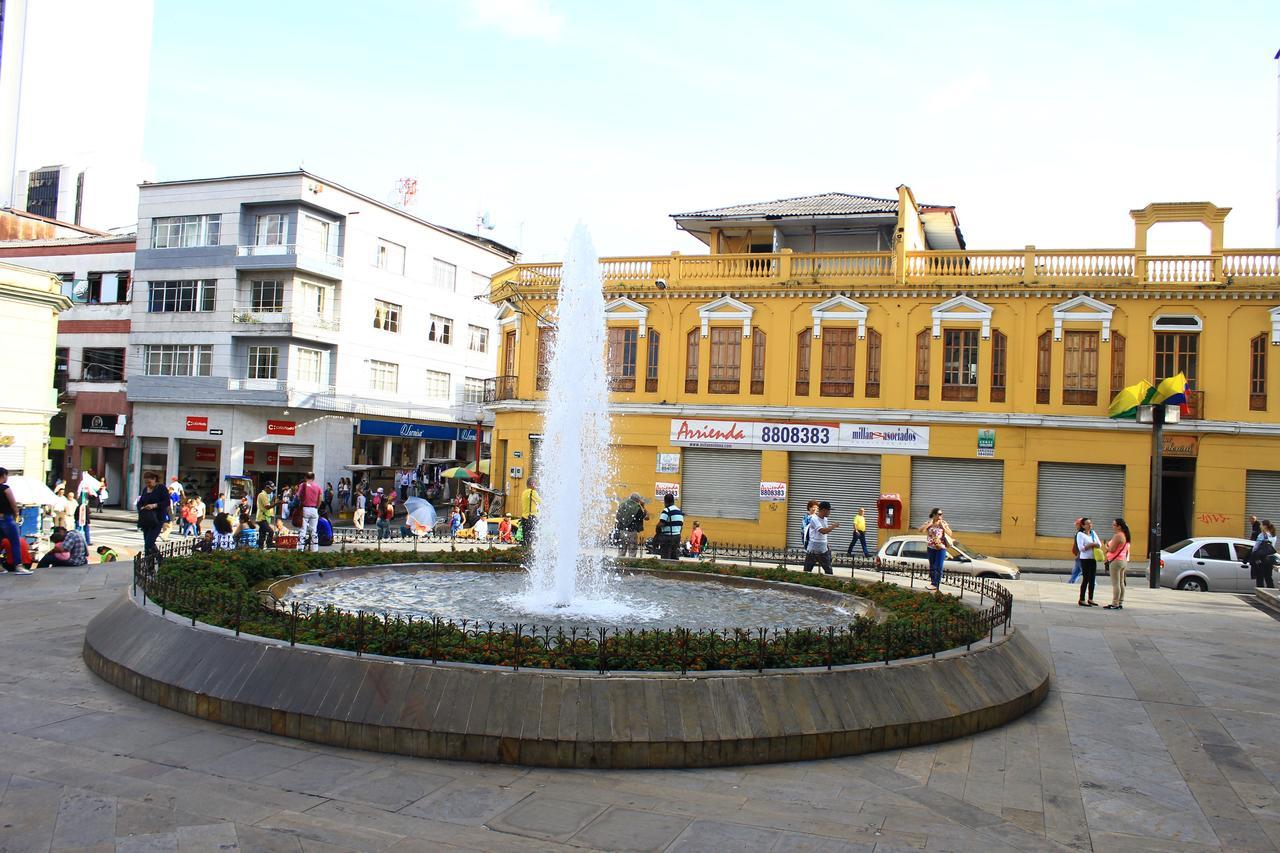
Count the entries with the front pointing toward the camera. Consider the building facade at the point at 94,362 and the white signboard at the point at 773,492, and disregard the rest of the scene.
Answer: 2

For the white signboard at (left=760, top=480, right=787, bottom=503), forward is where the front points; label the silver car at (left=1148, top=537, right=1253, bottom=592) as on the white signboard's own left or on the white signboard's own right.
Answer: on the white signboard's own left

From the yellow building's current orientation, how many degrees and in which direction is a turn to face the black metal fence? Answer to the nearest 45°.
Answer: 0° — it already faces it

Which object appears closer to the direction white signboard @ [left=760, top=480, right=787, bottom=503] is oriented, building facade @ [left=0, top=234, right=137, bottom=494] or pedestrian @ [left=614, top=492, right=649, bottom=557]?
the pedestrian

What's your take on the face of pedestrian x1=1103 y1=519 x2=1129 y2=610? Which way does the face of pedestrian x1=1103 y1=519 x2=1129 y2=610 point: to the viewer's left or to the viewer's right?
to the viewer's left

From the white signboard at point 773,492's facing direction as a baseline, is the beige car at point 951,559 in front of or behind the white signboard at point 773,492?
in front

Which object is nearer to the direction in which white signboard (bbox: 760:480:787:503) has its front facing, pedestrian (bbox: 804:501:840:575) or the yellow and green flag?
the pedestrian

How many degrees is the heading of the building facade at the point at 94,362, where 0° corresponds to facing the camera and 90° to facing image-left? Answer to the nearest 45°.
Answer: approximately 0°
